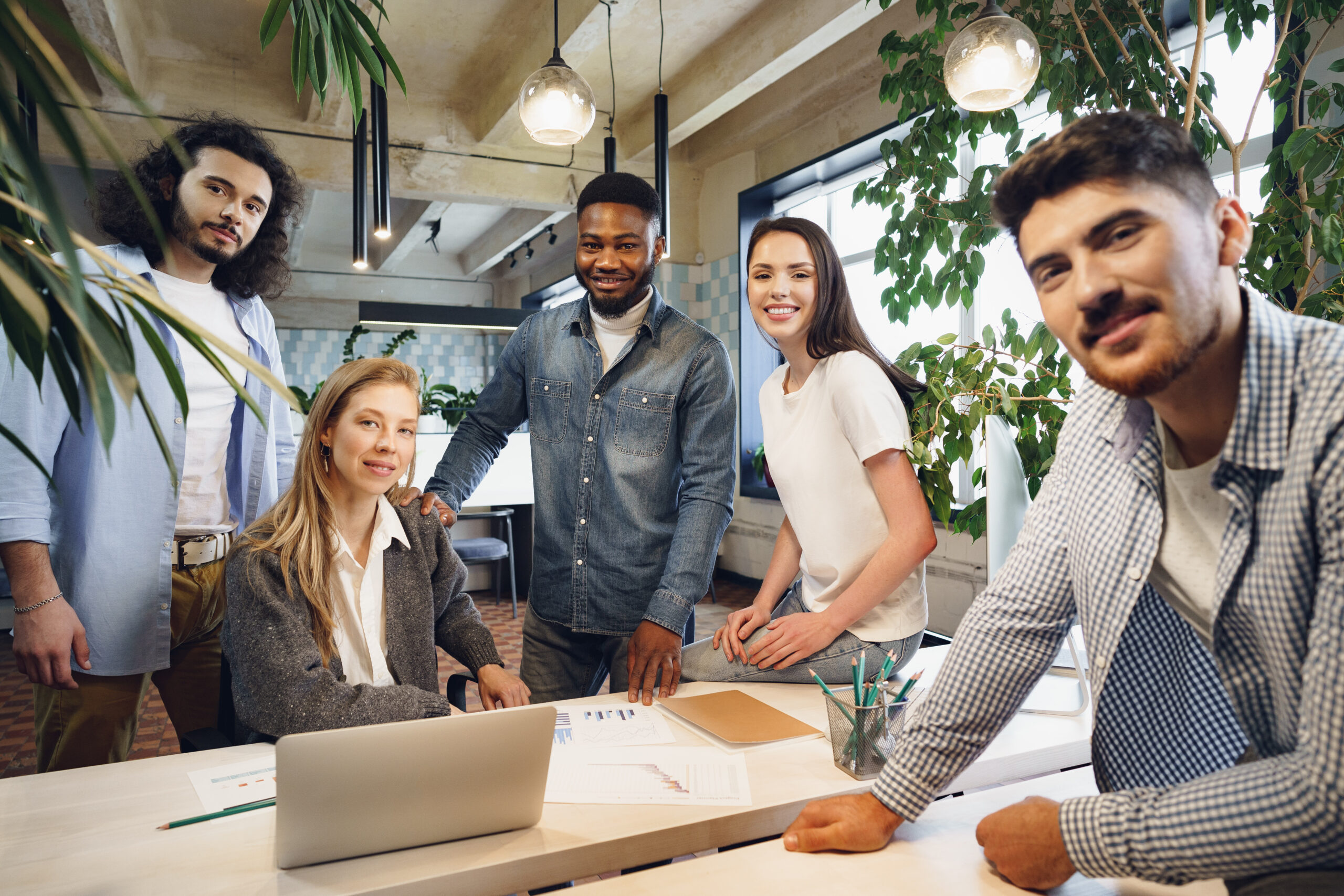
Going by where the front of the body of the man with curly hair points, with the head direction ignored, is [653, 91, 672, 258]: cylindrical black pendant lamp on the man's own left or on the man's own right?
on the man's own left

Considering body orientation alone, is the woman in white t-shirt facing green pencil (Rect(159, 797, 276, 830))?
yes

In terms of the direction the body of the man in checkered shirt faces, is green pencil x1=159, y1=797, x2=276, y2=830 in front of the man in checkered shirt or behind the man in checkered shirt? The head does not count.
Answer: in front

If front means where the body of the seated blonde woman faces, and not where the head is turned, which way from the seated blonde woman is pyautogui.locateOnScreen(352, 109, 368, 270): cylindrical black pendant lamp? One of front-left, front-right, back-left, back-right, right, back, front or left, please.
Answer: back-left

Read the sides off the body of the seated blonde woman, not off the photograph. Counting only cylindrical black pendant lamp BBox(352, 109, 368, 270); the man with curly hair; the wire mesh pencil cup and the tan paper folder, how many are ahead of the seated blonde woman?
2

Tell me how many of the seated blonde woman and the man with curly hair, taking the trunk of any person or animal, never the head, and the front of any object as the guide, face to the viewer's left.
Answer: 0

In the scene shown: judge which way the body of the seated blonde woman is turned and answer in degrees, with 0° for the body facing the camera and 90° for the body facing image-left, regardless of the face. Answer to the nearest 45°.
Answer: approximately 315°

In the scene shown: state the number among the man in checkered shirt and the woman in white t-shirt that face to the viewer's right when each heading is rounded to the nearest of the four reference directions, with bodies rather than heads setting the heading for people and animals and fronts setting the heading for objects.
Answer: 0

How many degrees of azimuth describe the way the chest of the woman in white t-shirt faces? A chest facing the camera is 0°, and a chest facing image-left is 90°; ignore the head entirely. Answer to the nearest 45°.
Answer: approximately 45°

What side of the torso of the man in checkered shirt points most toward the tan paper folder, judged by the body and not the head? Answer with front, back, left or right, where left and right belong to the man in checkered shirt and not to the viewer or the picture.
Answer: right
